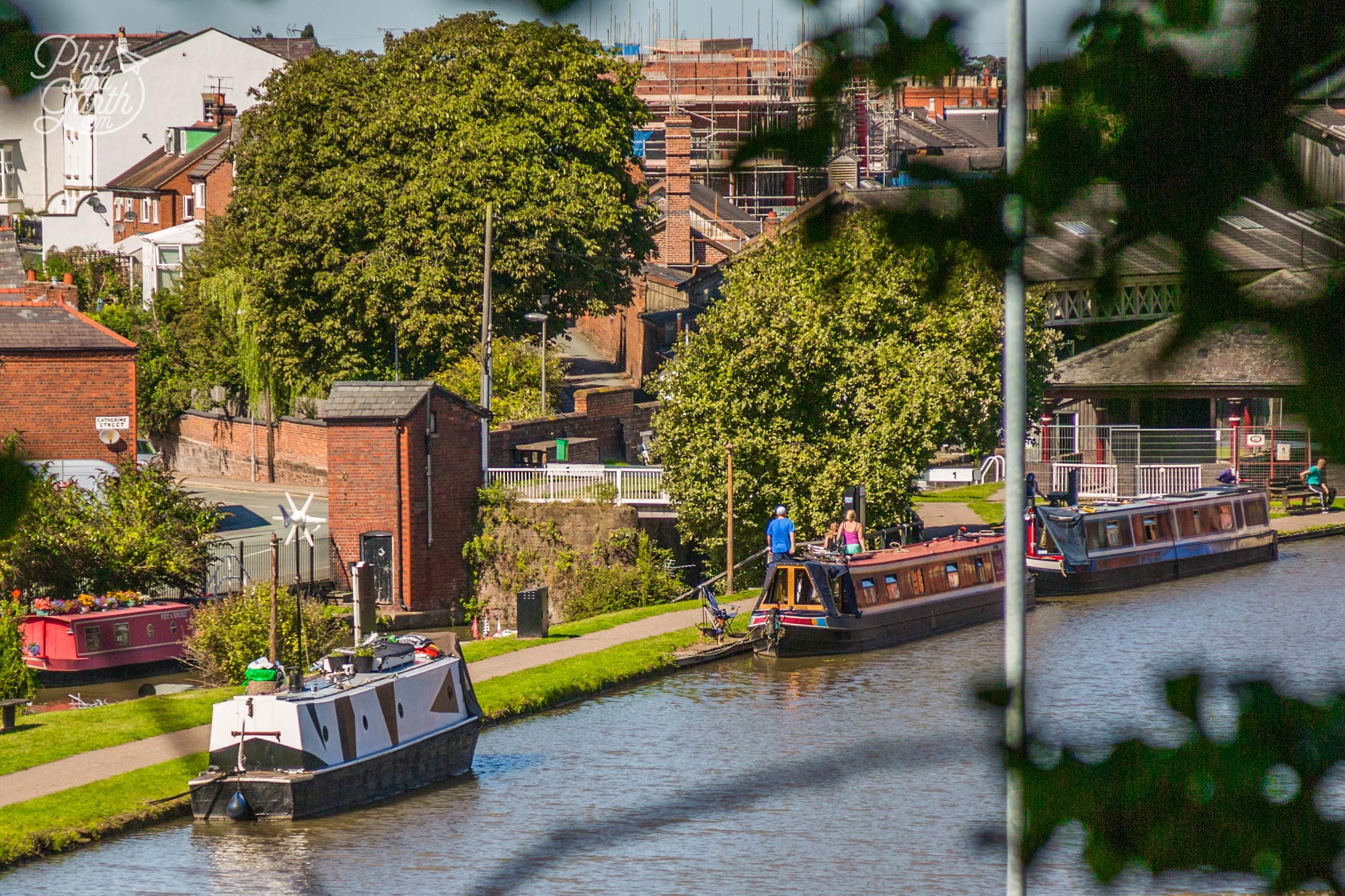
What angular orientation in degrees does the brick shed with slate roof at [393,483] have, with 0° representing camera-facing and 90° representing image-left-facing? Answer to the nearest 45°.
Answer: approximately 45°

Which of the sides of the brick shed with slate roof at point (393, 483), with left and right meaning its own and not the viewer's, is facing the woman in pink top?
left

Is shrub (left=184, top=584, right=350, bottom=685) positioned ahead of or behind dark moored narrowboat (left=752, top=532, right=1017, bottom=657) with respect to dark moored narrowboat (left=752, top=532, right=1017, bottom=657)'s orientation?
ahead

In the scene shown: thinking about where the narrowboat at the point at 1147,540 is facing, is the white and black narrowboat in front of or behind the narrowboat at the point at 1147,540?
in front

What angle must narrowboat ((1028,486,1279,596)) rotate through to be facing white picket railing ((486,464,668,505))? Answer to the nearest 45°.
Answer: approximately 45° to its right

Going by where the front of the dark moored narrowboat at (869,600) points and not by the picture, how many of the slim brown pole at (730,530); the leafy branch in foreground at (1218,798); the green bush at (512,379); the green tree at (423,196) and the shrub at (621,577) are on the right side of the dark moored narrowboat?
4

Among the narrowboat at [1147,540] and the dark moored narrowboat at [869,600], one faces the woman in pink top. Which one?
the narrowboat

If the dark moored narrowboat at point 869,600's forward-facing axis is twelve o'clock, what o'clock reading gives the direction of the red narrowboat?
The red narrowboat is roughly at 1 o'clock from the dark moored narrowboat.

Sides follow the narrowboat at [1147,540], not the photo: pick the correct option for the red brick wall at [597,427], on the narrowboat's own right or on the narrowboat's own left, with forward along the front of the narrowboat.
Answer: on the narrowboat's own right

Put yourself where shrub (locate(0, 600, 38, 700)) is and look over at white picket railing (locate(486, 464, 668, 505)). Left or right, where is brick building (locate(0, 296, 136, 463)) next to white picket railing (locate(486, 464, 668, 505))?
left

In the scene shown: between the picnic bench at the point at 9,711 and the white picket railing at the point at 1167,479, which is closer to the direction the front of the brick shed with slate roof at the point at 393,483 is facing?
the picnic bench
